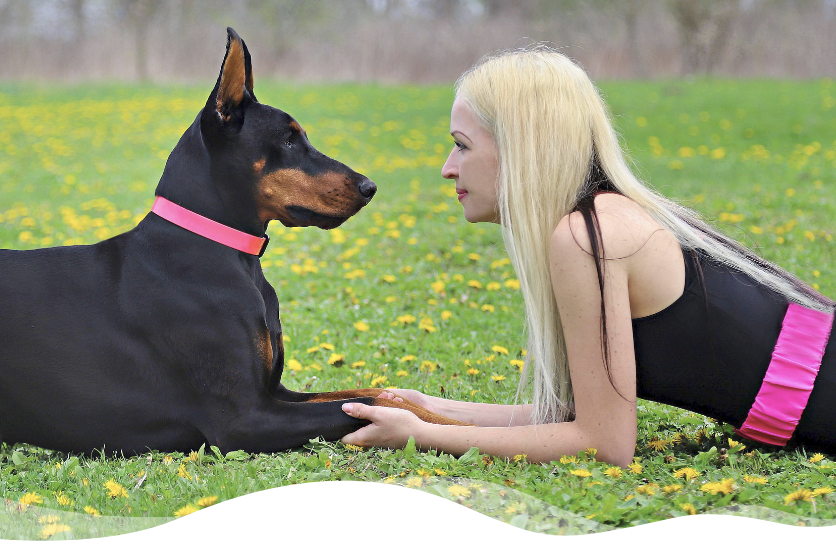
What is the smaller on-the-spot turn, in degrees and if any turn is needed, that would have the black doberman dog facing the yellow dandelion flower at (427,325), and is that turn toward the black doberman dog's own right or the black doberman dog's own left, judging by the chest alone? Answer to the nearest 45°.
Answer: approximately 45° to the black doberman dog's own left

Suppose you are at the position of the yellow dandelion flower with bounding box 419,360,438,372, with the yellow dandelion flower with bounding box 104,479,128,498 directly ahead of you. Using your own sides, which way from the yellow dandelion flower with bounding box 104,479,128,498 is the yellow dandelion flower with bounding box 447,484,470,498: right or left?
left

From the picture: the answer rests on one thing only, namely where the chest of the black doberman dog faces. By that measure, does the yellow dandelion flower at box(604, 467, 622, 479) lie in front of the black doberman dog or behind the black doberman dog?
in front

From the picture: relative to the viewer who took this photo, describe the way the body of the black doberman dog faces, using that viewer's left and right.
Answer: facing to the right of the viewer

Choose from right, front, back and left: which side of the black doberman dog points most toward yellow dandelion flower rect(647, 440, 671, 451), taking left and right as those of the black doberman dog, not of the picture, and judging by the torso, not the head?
front

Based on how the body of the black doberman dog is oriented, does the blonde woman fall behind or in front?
in front

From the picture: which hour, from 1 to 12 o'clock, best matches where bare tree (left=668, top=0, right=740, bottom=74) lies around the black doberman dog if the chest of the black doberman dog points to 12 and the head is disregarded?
The bare tree is roughly at 10 o'clock from the black doberman dog.

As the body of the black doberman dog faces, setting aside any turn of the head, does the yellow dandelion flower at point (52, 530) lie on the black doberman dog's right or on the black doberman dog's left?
on the black doberman dog's right

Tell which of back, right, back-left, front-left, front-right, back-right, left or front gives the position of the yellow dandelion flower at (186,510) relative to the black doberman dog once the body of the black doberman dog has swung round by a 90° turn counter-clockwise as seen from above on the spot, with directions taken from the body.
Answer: back

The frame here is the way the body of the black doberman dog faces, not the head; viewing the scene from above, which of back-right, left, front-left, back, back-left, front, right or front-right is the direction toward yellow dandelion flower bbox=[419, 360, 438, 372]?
front-left
